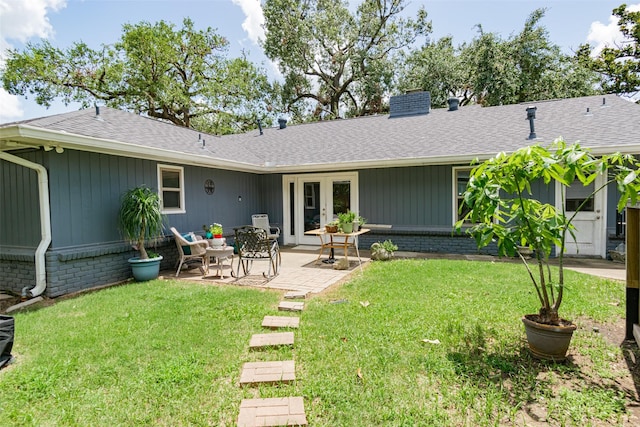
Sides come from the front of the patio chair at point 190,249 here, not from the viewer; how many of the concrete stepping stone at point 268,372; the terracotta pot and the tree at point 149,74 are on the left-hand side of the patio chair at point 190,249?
1

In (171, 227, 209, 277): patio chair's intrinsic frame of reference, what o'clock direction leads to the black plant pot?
The black plant pot is roughly at 4 o'clock from the patio chair.

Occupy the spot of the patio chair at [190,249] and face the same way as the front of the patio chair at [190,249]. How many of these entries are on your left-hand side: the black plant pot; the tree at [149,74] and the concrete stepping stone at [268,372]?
1

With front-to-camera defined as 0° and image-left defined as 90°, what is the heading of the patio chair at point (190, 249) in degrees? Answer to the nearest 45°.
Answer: approximately 270°

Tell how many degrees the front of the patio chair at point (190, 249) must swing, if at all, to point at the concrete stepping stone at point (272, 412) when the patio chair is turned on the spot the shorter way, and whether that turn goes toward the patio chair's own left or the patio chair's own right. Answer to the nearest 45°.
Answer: approximately 90° to the patio chair's own right

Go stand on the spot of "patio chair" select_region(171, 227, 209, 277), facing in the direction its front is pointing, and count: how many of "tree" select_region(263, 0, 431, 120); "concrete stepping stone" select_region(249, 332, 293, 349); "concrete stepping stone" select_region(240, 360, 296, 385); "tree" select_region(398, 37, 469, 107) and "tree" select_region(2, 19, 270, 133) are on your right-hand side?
2

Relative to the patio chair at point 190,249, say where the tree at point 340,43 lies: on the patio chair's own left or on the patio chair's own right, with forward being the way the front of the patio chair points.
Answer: on the patio chair's own left
